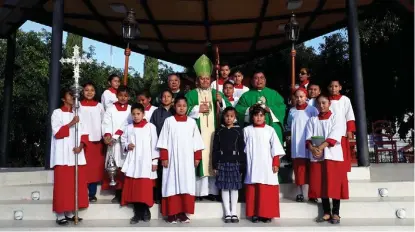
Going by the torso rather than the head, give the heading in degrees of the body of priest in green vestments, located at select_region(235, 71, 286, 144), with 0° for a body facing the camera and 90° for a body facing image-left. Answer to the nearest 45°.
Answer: approximately 0°

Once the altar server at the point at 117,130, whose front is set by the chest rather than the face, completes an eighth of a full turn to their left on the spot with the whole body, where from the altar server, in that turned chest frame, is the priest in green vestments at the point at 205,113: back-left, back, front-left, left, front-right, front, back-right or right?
front-left

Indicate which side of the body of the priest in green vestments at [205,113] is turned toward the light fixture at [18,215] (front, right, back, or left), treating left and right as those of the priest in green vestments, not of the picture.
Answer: right

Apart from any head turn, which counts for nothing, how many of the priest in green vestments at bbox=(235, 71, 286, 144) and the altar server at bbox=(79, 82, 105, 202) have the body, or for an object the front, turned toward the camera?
2

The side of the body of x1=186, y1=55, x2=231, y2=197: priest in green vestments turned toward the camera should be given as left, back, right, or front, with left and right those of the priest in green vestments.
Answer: front

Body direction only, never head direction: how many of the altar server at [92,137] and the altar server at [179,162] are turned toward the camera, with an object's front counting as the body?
2

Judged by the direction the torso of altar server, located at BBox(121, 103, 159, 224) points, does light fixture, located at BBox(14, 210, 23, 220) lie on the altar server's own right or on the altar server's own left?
on the altar server's own right

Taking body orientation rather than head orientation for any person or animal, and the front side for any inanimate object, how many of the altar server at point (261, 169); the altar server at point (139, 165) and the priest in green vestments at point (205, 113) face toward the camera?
3

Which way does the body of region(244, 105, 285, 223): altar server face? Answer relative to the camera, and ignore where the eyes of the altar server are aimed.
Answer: toward the camera

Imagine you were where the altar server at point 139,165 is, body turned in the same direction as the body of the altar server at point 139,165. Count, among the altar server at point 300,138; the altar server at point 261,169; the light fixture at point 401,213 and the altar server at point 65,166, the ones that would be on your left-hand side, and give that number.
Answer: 3

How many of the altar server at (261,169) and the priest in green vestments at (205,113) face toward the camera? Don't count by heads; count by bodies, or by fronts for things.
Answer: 2

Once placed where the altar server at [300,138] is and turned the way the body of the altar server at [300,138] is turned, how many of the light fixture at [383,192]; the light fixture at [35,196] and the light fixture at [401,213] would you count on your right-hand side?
1

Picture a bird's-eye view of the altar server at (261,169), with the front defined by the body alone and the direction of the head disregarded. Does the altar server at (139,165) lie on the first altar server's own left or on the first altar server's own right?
on the first altar server's own right

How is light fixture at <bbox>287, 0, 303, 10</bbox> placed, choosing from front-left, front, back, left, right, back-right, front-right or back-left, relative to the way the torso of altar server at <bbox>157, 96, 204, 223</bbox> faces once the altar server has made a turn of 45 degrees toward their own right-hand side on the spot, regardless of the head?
back

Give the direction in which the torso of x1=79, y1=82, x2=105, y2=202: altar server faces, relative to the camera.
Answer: toward the camera
